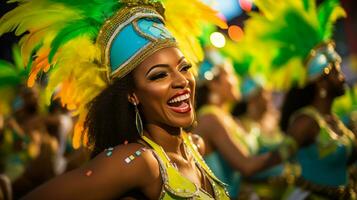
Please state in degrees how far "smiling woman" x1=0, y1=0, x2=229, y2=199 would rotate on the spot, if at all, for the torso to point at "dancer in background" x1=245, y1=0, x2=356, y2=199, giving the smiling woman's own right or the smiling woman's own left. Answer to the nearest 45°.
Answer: approximately 90° to the smiling woman's own left

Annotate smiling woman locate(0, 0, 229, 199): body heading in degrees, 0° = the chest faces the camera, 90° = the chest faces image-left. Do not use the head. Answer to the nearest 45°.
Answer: approximately 315°

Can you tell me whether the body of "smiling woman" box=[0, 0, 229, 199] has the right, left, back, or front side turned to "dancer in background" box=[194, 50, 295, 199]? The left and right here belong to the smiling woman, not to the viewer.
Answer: left
